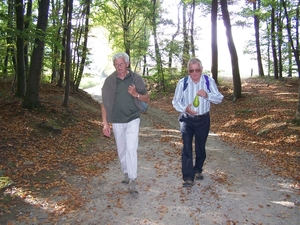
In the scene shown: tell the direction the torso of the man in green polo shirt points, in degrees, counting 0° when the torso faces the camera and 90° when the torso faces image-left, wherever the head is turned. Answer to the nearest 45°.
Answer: approximately 0°

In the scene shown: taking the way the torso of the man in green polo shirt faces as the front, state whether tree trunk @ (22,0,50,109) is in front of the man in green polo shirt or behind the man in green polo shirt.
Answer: behind

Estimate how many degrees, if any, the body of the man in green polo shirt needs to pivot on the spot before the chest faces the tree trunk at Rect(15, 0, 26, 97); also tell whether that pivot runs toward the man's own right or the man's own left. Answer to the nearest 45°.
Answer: approximately 135° to the man's own right
